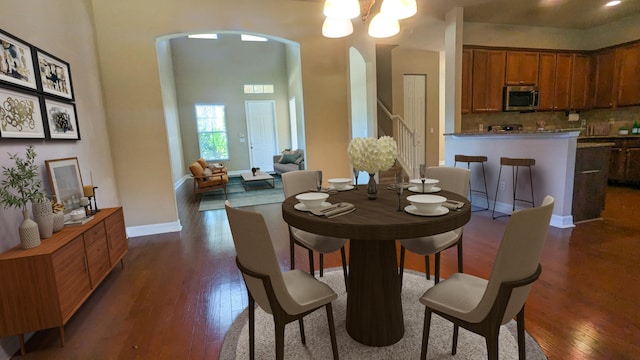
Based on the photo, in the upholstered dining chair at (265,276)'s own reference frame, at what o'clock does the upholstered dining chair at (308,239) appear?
the upholstered dining chair at (308,239) is roughly at 11 o'clock from the upholstered dining chair at (265,276).

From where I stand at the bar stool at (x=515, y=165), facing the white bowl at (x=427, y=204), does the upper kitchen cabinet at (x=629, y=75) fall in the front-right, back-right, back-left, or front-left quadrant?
back-left

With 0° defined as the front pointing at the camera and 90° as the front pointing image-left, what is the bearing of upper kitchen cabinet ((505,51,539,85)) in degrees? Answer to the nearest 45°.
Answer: approximately 0°

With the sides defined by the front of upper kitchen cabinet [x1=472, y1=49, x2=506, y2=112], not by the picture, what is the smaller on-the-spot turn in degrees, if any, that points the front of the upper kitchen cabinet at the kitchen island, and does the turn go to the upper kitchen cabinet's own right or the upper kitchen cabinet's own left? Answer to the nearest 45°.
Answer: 0° — it already faces it

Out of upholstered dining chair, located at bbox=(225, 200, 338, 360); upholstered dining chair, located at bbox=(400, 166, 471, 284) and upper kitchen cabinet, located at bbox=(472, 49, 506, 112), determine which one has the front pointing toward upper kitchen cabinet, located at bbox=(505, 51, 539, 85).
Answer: upholstered dining chair, located at bbox=(225, 200, 338, 360)

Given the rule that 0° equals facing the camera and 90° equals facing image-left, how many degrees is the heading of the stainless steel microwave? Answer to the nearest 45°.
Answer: approximately 0°

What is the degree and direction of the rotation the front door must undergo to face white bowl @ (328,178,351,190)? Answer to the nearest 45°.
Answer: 0° — it already faces it

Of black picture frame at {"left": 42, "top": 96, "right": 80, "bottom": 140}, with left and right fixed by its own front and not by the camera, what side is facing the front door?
left

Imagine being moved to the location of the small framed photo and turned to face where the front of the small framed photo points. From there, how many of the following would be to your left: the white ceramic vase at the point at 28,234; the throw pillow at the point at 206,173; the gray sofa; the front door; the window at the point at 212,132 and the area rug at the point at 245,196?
5

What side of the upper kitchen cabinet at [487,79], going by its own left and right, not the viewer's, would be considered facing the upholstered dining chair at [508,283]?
front

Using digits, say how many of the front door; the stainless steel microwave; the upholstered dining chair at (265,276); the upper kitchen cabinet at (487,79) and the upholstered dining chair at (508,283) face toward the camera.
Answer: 3

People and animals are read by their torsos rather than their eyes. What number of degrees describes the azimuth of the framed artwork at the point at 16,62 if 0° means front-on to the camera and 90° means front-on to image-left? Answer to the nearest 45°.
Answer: approximately 315°
